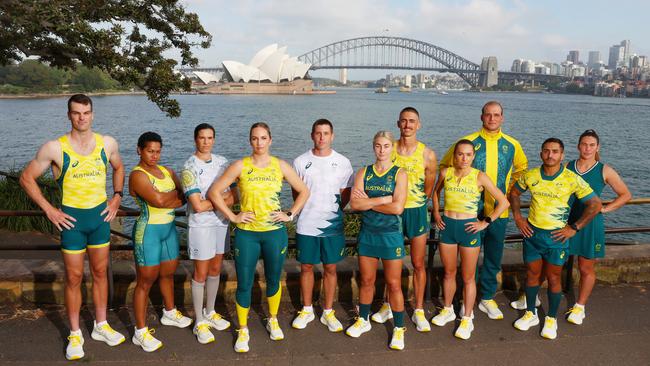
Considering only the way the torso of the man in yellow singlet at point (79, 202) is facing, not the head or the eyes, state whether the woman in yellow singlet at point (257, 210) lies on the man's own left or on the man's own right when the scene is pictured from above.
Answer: on the man's own left

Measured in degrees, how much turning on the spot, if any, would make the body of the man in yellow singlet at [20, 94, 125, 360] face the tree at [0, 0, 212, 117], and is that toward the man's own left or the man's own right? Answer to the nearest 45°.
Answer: approximately 180°

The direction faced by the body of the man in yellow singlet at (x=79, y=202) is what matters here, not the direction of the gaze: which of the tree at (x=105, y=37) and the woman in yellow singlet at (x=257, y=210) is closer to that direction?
the woman in yellow singlet

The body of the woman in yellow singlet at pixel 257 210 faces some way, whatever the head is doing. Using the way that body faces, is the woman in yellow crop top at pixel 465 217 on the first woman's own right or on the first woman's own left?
on the first woman's own left

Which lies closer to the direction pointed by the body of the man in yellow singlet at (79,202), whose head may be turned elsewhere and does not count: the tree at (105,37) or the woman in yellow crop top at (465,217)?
the woman in yellow crop top

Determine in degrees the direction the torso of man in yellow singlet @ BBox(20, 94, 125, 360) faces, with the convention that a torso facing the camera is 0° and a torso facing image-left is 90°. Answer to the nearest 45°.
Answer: approximately 0°

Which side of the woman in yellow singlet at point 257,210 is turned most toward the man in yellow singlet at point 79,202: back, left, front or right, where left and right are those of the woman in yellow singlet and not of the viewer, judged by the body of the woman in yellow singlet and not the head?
right
